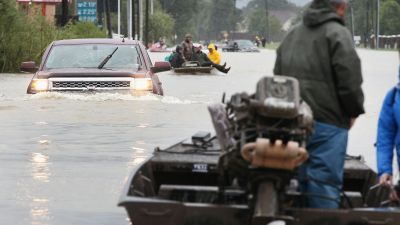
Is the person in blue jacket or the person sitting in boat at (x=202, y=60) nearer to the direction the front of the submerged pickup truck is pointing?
the person in blue jacket

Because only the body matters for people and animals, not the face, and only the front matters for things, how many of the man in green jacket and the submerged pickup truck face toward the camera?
1

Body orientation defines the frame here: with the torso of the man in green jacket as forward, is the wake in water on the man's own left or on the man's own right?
on the man's own left

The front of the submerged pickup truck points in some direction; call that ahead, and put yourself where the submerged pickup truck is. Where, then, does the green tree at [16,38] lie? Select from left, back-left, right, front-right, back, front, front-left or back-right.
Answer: back

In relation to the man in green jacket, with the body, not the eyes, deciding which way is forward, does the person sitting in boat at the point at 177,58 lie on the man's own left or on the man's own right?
on the man's own left

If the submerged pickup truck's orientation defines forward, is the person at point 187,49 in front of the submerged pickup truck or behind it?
behind

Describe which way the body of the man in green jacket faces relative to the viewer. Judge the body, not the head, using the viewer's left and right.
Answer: facing away from the viewer and to the right of the viewer

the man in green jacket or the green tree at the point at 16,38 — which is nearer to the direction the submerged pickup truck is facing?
the man in green jacket

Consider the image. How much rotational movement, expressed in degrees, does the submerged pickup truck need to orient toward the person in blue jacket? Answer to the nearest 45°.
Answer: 0° — it already faces them

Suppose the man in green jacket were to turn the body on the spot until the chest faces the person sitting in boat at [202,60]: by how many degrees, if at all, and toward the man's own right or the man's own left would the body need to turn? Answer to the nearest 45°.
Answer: approximately 45° to the man's own left
